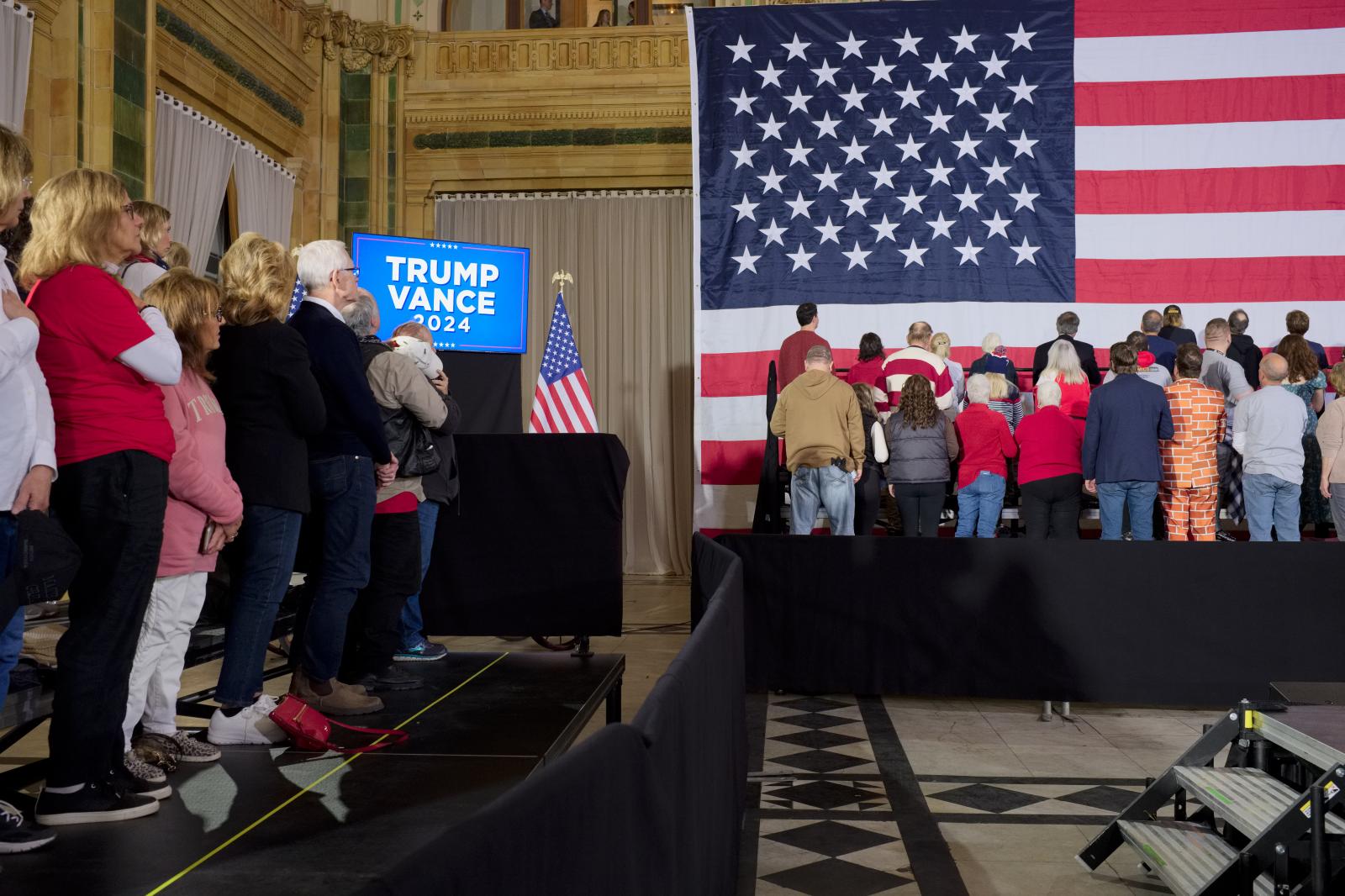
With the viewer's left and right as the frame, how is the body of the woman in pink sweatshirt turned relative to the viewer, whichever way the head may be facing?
facing to the right of the viewer

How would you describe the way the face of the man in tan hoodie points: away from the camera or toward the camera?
away from the camera

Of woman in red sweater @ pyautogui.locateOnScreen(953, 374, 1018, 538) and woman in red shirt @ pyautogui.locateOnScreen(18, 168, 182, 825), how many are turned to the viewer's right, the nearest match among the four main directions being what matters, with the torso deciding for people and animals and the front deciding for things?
1

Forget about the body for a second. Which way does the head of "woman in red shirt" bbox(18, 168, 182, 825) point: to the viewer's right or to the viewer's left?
to the viewer's right

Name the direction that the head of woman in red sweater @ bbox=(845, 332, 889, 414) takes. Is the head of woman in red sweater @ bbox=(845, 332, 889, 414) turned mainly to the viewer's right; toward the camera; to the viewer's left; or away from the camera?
away from the camera

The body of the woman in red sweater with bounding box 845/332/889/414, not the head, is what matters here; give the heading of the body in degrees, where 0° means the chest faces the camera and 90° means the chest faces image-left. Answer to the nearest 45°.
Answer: approximately 180°

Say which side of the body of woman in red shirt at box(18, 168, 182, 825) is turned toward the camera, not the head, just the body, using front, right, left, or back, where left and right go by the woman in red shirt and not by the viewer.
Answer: right

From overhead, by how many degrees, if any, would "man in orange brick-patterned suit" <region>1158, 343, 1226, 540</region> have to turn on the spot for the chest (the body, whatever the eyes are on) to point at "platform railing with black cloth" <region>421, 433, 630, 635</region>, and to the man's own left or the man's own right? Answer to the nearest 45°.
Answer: approximately 135° to the man's own left

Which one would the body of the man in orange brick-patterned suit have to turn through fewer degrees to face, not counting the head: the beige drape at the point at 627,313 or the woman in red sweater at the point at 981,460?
the beige drape

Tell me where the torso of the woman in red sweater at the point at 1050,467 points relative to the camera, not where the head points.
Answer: away from the camera

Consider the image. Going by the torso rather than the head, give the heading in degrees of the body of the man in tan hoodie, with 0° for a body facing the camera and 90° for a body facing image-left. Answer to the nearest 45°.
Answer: approximately 180°

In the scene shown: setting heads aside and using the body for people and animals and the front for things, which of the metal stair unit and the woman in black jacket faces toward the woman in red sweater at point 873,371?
the woman in black jacket

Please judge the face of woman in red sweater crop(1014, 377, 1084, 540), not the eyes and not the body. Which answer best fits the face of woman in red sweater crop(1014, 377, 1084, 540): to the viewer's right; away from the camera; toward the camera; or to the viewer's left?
away from the camera

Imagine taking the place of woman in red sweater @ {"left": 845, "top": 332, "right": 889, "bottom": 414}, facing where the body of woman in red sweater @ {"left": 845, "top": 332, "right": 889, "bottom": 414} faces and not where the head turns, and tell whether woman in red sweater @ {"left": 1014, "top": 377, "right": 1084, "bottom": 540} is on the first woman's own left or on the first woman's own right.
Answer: on the first woman's own right
